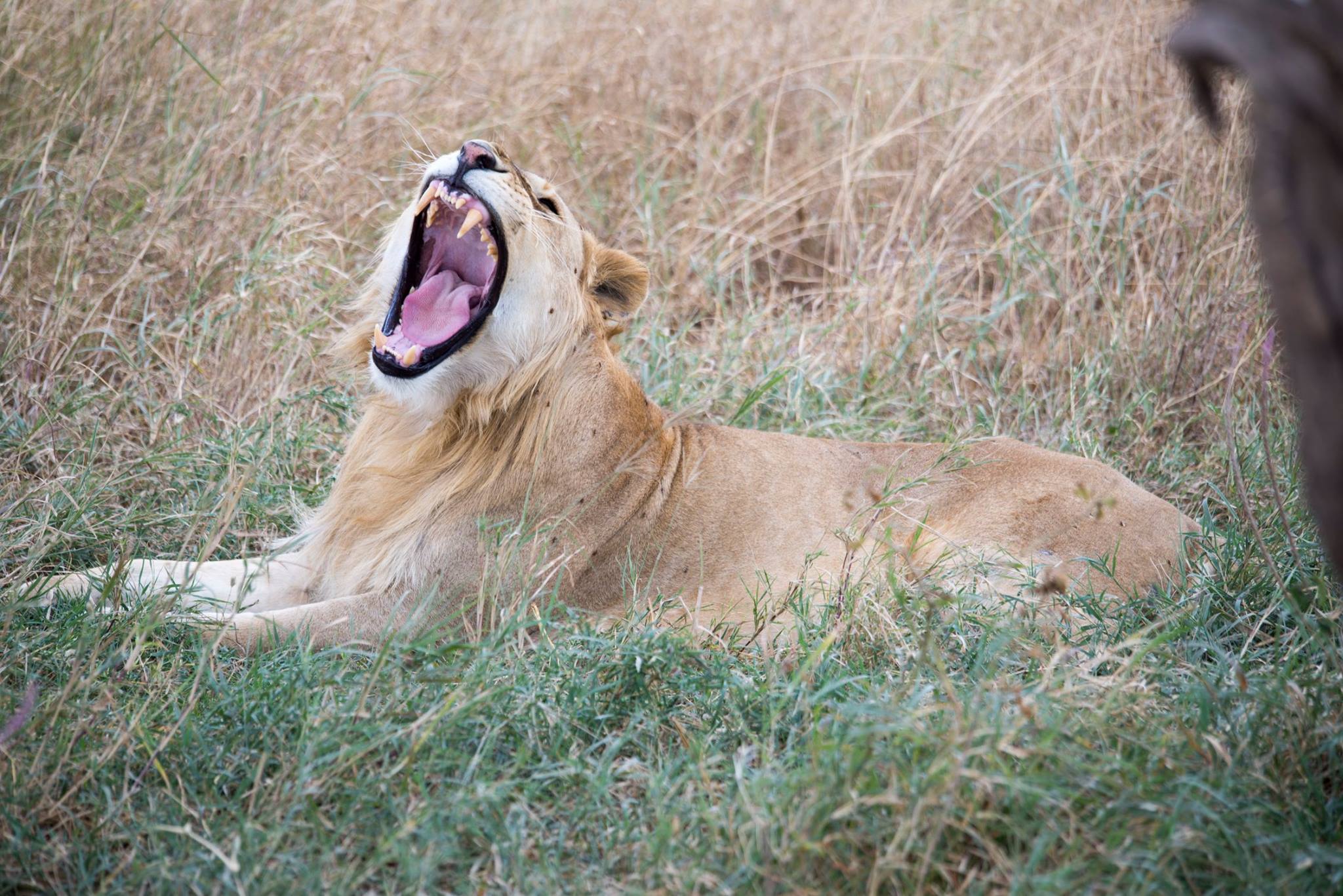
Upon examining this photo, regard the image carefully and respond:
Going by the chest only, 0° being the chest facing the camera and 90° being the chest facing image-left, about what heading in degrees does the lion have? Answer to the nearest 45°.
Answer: approximately 90°

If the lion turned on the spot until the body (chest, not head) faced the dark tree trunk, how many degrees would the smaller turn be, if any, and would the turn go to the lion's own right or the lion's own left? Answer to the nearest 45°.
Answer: approximately 135° to the lion's own left
